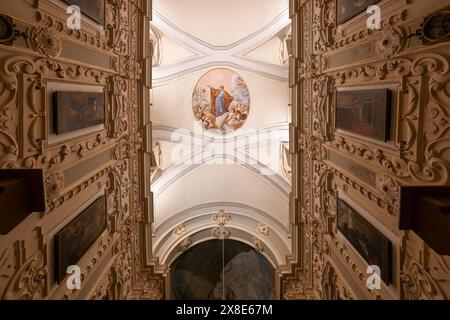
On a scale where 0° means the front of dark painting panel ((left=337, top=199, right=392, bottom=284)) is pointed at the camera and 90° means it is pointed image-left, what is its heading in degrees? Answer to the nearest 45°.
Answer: approximately 45°

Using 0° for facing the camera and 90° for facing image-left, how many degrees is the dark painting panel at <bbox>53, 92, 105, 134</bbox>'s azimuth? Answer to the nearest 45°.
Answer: approximately 315°
